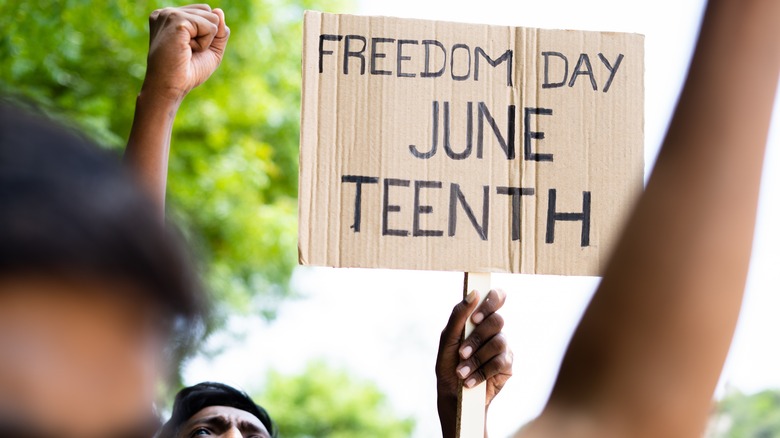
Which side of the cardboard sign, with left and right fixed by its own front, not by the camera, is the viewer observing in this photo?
front
